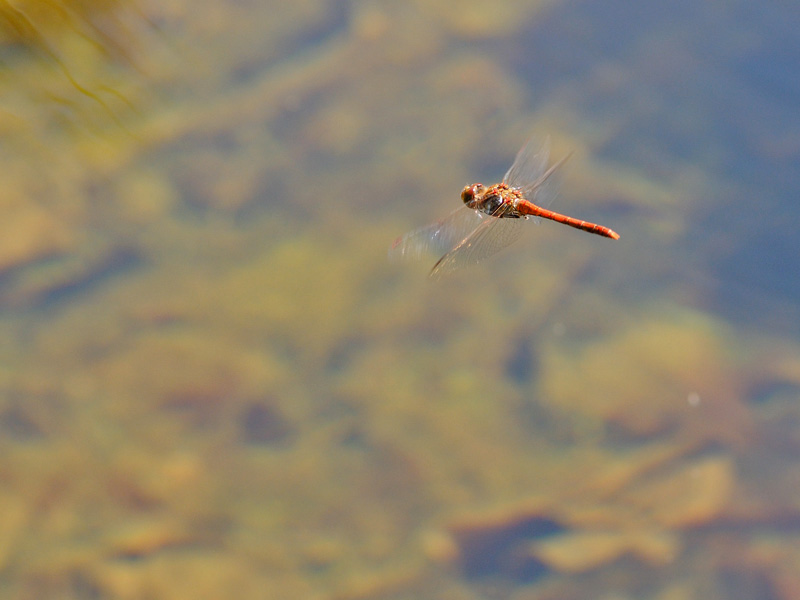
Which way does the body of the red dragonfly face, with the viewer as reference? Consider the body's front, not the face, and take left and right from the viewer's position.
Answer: facing away from the viewer and to the left of the viewer
